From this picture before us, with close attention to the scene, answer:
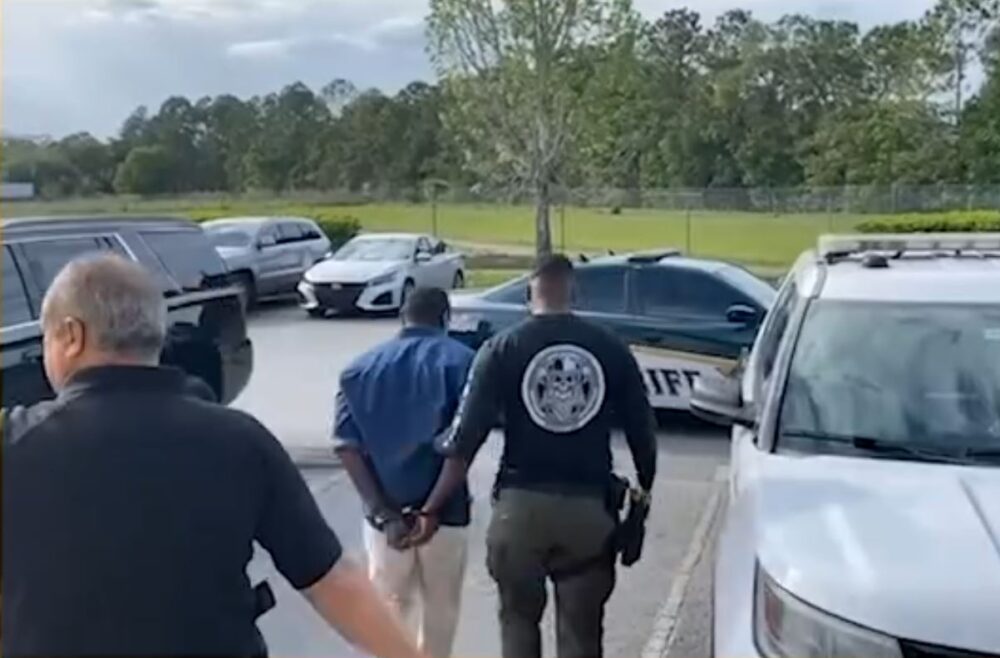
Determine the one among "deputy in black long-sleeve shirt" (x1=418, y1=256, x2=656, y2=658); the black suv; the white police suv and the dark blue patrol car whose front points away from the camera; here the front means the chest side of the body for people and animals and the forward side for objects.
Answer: the deputy in black long-sleeve shirt

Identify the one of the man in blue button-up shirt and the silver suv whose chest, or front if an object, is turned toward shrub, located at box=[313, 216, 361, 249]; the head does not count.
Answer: the man in blue button-up shirt

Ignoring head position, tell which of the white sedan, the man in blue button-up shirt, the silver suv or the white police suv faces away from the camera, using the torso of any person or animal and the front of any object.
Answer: the man in blue button-up shirt

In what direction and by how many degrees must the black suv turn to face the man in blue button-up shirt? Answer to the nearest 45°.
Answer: approximately 45° to its left

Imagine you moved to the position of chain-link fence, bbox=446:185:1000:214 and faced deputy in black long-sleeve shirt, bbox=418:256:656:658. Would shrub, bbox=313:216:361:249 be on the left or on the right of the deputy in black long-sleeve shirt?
right

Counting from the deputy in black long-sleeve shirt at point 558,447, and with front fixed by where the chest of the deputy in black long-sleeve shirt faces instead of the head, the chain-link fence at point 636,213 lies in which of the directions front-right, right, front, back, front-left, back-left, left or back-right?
front

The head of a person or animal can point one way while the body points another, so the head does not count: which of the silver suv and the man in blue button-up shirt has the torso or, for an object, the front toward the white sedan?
the man in blue button-up shirt

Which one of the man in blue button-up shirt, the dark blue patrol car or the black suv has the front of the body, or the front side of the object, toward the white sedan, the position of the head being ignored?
the man in blue button-up shirt

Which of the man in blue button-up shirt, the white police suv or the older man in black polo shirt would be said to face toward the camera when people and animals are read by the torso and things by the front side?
the white police suv

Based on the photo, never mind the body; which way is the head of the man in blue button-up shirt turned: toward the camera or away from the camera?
away from the camera

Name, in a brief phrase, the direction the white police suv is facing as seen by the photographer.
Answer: facing the viewer

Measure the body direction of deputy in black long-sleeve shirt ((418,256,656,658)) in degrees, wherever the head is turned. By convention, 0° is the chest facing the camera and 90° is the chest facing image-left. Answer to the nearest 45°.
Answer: approximately 180°

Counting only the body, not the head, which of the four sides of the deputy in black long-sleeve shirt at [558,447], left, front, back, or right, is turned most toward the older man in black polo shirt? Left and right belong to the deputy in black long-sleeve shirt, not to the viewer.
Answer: back

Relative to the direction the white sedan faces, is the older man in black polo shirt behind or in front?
in front

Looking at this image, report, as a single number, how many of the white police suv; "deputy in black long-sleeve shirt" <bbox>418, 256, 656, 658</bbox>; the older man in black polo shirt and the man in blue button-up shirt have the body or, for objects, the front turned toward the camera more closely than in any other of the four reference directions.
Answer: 1
